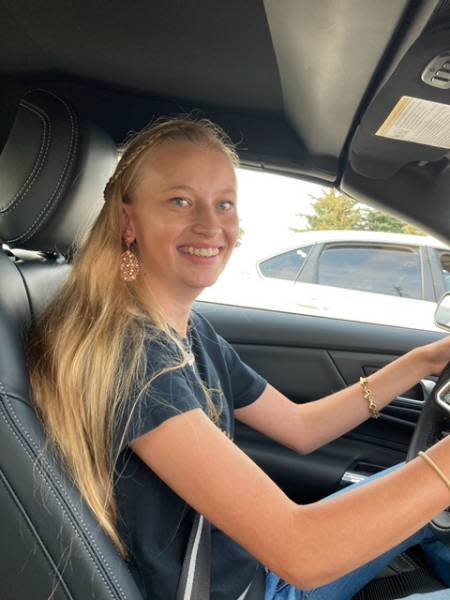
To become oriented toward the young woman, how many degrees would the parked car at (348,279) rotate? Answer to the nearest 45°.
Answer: approximately 90° to its right

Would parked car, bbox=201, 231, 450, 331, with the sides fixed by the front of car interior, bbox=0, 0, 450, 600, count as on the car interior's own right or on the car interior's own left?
on the car interior's own left

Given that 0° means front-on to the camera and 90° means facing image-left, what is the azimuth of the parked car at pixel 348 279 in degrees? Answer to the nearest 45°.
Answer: approximately 270°

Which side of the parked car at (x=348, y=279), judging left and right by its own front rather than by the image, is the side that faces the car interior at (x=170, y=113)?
right

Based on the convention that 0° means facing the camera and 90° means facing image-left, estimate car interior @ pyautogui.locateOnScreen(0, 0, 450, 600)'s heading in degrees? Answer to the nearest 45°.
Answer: approximately 270°

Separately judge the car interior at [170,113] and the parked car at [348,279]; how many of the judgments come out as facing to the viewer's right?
2
